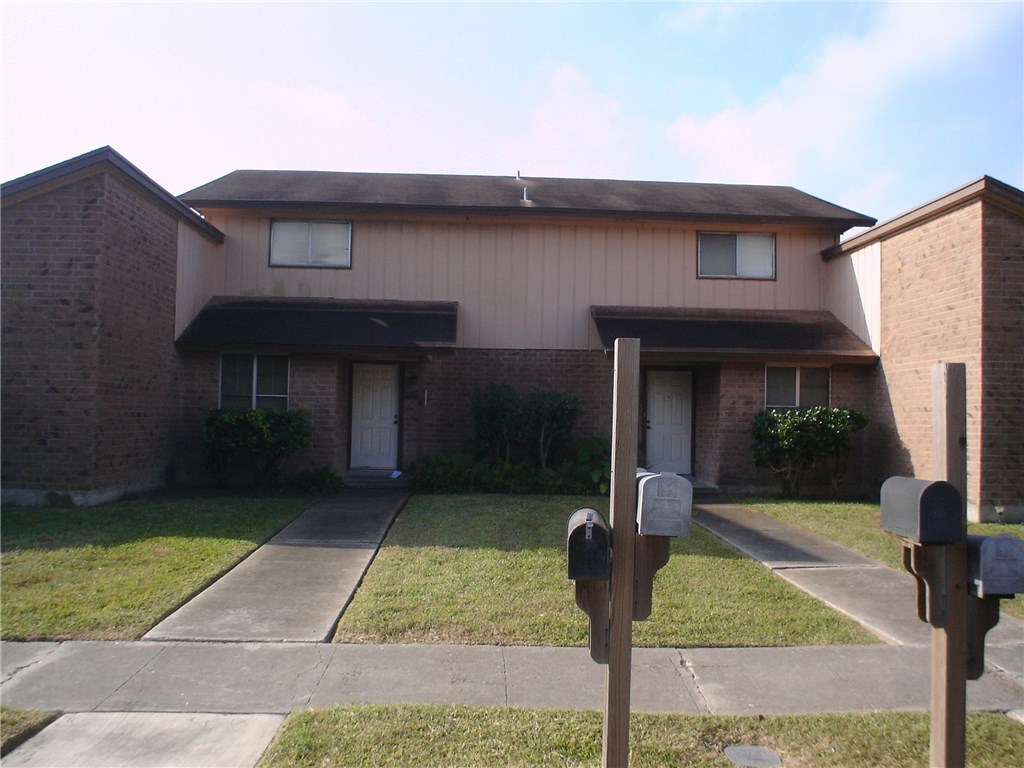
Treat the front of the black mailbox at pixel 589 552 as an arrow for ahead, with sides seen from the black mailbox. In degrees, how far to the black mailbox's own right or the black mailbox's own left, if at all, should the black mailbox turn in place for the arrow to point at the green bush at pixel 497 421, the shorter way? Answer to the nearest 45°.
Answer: approximately 180°

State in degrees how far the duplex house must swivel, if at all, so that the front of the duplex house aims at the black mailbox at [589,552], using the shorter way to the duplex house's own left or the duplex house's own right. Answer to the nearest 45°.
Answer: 0° — it already faces it

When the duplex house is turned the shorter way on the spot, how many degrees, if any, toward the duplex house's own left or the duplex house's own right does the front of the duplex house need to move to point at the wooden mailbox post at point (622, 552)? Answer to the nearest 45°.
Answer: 0° — it already faces it

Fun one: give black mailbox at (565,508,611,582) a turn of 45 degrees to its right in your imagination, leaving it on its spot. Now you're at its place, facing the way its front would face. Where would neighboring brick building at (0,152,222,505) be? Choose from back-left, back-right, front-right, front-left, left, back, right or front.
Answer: right

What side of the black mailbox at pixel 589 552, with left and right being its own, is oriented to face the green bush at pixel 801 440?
back

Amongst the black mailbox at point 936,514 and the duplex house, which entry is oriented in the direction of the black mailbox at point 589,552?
the duplex house

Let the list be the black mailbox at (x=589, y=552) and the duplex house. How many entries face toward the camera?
2

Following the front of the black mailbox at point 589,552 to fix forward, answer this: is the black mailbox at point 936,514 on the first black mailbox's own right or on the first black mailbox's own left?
on the first black mailbox's own left
